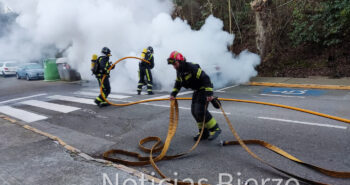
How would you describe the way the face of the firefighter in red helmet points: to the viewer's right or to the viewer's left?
to the viewer's left

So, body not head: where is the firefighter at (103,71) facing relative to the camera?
to the viewer's right

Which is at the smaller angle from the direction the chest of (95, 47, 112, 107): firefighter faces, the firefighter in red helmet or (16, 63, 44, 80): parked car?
the firefighter in red helmet

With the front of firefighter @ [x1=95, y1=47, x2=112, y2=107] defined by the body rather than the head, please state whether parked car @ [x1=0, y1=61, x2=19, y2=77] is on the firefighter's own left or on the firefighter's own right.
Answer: on the firefighter's own left

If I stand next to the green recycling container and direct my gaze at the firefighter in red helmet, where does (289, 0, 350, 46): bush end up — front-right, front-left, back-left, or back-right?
front-left

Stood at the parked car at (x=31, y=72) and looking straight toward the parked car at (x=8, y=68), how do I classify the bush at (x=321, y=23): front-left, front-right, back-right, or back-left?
back-right

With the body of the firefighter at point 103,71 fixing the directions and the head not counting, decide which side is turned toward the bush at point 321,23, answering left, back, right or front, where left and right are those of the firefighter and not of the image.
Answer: front

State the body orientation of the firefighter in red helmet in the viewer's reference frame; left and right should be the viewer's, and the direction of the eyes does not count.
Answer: facing the viewer and to the left of the viewer

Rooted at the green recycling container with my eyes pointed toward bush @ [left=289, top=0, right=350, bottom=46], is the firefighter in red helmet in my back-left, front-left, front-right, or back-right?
front-right

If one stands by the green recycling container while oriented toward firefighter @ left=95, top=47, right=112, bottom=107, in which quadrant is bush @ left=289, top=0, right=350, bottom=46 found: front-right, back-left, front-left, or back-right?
front-left

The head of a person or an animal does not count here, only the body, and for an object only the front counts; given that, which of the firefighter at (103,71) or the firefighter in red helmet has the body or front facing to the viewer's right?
the firefighter
